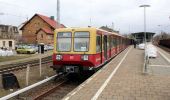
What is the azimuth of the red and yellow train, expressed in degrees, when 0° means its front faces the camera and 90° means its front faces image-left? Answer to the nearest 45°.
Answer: approximately 45°
